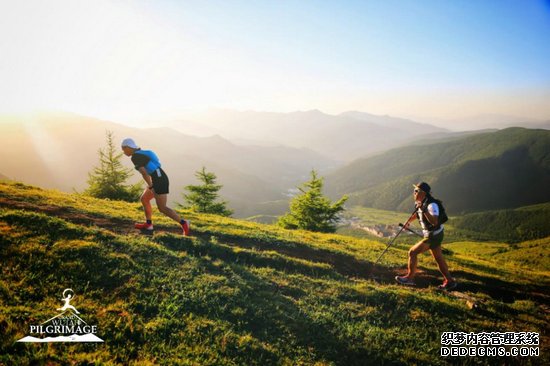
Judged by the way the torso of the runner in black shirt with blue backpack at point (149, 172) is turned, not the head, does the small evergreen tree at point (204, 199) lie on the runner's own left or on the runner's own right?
on the runner's own right

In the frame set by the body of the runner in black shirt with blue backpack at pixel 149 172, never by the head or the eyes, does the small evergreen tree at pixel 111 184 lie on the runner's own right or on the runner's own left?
on the runner's own right

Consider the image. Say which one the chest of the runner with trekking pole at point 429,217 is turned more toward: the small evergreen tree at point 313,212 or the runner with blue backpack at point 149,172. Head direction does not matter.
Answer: the runner with blue backpack

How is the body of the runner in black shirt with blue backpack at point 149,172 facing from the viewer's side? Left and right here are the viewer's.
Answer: facing to the left of the viewer

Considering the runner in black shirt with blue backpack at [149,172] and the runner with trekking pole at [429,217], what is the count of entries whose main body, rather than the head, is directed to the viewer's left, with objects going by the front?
2

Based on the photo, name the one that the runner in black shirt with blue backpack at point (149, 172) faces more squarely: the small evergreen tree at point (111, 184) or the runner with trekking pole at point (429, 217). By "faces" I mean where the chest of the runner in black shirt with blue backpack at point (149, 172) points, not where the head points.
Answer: the small evergreen tree

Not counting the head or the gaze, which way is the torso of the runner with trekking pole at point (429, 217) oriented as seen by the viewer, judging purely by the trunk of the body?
to the viewer's left
